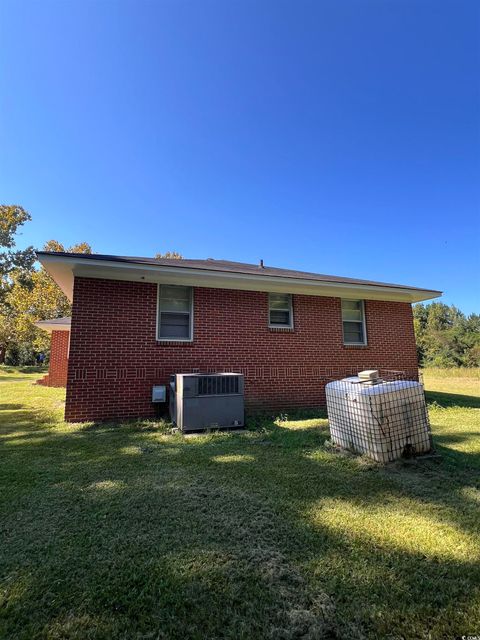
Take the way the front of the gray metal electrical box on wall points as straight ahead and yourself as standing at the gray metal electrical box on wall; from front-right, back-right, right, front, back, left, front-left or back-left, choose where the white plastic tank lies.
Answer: front-left

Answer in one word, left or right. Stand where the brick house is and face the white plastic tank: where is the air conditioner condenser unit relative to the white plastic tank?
right

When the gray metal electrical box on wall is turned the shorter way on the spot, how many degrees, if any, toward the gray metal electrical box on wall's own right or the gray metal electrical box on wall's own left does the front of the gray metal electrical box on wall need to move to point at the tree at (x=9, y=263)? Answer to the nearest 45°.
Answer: approximately 135° to the gray metal electrical box on wall's own right

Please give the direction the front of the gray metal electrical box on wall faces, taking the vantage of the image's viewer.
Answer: facing the viewer
